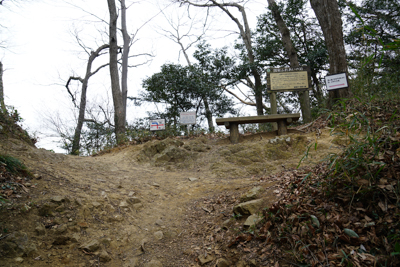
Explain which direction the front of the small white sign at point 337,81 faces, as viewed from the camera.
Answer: facing the viewer

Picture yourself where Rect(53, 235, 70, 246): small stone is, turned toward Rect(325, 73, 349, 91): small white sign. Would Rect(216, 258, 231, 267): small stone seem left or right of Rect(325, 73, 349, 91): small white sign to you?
right

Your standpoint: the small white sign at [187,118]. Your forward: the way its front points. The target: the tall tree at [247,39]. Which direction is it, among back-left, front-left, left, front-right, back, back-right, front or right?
back-left

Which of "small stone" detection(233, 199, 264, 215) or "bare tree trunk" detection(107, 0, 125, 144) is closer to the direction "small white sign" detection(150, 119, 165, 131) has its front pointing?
the small stone

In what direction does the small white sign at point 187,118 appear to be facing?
toward the camera

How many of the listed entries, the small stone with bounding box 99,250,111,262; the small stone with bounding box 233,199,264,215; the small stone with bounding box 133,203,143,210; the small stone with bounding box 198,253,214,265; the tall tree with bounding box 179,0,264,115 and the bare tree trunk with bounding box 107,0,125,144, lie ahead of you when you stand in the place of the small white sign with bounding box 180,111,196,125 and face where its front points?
4

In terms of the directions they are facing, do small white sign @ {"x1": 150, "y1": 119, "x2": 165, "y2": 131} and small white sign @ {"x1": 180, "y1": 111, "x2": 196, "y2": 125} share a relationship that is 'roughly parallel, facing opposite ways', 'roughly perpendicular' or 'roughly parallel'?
roughly parallel

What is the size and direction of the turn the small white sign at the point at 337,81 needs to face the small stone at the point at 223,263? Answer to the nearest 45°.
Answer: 0° — it already faces it

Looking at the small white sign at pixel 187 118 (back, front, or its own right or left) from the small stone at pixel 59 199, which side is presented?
front

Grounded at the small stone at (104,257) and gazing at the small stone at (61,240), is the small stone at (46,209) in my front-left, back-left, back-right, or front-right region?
front-right

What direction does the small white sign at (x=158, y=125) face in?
toward the camera

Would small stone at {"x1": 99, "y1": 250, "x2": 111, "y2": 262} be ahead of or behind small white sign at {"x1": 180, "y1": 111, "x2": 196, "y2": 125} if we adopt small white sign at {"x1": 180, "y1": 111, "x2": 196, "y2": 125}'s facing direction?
ahead

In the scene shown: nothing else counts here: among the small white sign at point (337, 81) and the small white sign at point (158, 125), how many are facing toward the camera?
2

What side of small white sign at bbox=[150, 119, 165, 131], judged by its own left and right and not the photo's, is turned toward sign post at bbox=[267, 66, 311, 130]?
left

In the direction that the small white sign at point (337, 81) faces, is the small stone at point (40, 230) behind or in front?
in front

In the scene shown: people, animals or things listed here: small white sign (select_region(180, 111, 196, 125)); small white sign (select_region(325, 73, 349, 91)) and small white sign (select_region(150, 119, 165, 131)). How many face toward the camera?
3

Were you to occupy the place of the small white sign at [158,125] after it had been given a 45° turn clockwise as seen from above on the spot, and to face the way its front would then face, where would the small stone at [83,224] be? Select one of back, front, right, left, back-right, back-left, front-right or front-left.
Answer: front-left

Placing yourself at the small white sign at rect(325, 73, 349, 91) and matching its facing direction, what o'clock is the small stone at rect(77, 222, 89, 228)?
The small stone is roughly at 1 o'clock from the small white sign.
